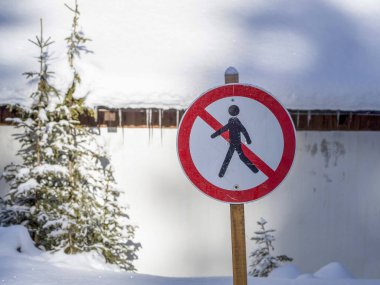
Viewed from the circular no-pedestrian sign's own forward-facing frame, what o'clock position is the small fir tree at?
The small fir tree is roughly at 6 o'clock from the circular no-pedestrian sign.

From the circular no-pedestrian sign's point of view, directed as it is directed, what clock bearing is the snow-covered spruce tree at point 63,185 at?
The snow-covered spruce tree is roughly at 5 o'clock from the circular no-pedestrian sign.

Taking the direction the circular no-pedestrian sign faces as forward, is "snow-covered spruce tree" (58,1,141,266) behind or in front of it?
behind

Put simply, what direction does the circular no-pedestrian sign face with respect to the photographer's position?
facing the viewer

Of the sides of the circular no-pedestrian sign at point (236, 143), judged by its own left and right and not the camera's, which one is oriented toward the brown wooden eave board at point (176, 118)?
back

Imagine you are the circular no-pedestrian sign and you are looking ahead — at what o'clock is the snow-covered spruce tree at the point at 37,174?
The snow-covered spruce tree is roughly at 5 o'clock from the circular no-pedestrian sign.

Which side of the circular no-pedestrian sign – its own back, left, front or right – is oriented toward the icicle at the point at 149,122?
back
